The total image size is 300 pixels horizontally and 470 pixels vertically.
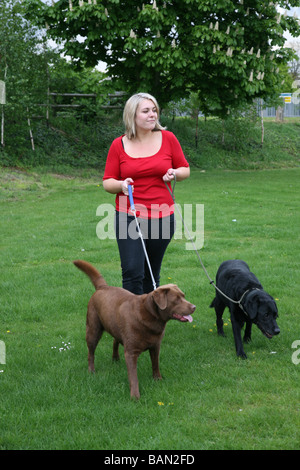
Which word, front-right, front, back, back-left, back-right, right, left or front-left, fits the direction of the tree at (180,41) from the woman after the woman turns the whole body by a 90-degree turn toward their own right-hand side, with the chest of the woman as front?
right

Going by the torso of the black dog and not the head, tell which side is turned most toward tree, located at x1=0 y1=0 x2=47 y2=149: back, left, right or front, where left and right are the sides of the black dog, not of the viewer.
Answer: back

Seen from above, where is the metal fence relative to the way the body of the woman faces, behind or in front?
behind

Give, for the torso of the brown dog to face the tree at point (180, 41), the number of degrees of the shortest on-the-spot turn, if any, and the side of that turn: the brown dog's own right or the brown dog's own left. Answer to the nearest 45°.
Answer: approximately 135° to the brown dog's own left

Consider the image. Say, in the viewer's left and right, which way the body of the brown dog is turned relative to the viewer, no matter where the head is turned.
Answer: facing the viewer and to the right of the viewer

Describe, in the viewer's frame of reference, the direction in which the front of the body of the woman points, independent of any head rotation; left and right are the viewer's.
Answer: facing the viewer

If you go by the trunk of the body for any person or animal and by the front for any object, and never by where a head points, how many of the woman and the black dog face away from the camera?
0

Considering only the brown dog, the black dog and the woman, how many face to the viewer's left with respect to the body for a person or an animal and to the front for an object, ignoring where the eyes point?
0

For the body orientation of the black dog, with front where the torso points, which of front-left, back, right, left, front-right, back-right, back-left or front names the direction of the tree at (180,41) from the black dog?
back-left

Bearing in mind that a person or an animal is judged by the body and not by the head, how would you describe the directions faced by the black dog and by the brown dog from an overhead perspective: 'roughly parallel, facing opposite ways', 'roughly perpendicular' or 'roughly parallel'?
roughly parallel

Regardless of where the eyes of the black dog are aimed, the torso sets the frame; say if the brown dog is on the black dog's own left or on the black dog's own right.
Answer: on the black dog's own right

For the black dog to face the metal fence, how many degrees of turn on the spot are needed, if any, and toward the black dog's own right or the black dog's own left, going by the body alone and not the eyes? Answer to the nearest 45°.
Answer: approximately 135° to the black dog's own left
